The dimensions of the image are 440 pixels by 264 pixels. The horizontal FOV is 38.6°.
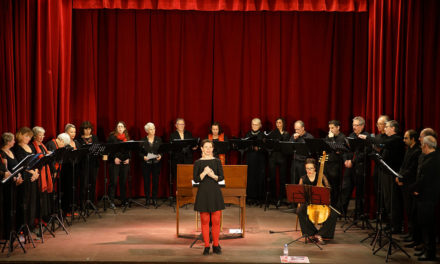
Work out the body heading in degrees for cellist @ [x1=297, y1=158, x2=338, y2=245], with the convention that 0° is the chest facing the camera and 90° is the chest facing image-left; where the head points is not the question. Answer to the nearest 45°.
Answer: approximately 0°

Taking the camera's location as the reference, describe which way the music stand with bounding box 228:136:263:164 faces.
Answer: facing away from the viewer

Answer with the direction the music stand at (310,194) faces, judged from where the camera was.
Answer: facing away from the viewer

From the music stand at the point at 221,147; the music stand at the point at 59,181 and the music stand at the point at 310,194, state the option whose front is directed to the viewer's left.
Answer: the music stand at the point at 59,181

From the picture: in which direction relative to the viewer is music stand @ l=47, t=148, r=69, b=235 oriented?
to the viewer's left

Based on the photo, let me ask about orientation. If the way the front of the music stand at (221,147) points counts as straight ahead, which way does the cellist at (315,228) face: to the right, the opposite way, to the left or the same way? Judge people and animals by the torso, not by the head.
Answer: the opposite way

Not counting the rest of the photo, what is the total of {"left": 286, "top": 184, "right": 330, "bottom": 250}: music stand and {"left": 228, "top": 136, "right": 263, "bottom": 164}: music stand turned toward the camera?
0

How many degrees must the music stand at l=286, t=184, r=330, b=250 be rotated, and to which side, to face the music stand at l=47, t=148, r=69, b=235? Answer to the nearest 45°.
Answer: approximately 90° to its left

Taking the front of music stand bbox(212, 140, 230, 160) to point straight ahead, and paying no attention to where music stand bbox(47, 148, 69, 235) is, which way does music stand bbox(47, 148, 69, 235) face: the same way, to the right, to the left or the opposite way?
to the left

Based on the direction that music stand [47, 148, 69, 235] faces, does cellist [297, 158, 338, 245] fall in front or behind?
behind

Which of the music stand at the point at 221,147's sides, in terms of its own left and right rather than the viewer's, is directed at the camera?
back
